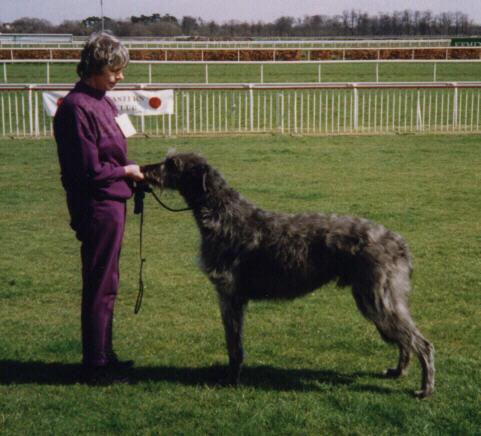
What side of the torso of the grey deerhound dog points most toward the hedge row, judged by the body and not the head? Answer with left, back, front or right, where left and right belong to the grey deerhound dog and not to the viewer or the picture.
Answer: right

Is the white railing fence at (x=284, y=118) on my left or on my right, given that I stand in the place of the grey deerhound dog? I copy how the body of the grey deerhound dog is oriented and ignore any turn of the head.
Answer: on my right

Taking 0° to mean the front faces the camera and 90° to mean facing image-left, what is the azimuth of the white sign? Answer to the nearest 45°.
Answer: approximately 0°

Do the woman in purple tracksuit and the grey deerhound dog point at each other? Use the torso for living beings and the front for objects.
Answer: yes

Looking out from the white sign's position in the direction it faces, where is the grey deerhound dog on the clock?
The grey deerhound dog is roughly at 12 o'clock from the white sign.

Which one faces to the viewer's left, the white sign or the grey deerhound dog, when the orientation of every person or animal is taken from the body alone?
the grey deerhound dog

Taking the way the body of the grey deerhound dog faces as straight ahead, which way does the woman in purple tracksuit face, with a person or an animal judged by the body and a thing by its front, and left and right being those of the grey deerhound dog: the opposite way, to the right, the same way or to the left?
the opposite way

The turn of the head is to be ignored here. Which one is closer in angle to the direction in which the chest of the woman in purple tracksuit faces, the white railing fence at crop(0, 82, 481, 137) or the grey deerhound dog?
the grey deerhound dog

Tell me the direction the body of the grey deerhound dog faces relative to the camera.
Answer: to the viewer's left

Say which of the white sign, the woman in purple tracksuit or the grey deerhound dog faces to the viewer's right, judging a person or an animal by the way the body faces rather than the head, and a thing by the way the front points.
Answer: the woman in purple tracksuit

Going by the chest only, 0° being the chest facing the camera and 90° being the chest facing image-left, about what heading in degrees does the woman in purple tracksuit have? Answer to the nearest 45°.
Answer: approximately 270°

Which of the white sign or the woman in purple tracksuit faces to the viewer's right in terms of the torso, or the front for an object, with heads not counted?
the woman in purple tracksuit

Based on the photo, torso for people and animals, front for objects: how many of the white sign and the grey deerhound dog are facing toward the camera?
1
